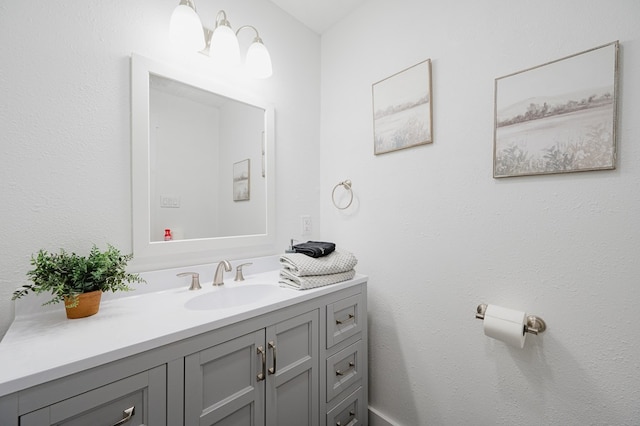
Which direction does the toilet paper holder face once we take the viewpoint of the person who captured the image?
facing the viewer and to the left of the viewer

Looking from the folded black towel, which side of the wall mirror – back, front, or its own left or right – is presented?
left

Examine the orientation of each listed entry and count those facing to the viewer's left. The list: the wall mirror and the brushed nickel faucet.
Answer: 0

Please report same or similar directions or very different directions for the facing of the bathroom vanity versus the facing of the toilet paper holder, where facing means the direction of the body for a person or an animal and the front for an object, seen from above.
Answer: very different directions

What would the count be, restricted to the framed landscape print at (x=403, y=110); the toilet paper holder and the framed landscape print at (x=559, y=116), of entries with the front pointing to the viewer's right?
0

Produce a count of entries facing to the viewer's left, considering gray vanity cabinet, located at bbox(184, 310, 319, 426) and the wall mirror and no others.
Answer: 0

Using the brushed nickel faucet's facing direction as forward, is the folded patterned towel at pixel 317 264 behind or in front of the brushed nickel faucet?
in front

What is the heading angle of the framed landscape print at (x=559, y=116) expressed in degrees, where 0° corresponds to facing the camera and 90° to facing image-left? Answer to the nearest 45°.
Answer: approximately 45°

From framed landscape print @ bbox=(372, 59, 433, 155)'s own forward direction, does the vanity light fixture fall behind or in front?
in front

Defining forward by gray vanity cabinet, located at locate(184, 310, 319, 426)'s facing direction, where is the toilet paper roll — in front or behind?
in front

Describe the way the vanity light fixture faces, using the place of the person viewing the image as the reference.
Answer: facing the viewer and to the right of the viewer
